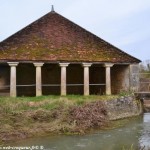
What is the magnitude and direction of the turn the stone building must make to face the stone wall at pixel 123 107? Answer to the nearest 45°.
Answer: approximately 45° to its left

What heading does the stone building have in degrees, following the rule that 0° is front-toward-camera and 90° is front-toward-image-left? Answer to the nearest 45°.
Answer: approximately 0°
